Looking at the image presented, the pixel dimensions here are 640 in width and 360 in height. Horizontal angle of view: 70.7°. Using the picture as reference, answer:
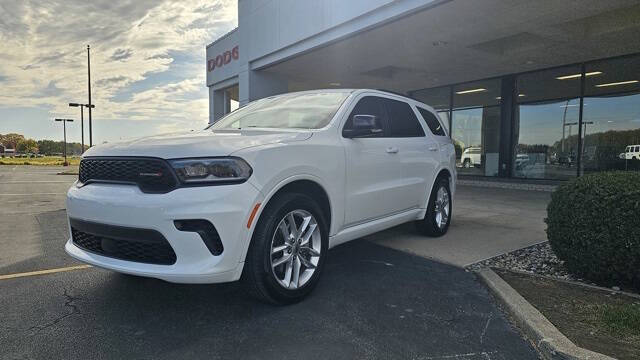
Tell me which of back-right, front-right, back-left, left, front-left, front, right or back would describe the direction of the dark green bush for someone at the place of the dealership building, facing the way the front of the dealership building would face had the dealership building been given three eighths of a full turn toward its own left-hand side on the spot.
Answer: right

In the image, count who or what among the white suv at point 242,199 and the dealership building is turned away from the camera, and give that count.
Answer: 0

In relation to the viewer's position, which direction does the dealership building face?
facing the viewer and to the left of the viewer

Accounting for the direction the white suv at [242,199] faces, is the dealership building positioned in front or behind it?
behind

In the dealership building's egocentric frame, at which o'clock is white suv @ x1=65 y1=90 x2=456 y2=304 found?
The white suv is roughly at 11 o'clock from the dealership building.

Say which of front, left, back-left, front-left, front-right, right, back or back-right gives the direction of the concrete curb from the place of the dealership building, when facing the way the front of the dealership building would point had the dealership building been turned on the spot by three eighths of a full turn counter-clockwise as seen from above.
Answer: right

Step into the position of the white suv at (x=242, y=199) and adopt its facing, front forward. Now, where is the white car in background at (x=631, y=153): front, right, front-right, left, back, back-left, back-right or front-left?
back

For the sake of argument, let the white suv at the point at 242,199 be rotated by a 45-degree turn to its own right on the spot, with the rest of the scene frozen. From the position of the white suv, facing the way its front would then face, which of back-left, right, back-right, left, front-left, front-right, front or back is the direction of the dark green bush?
back
